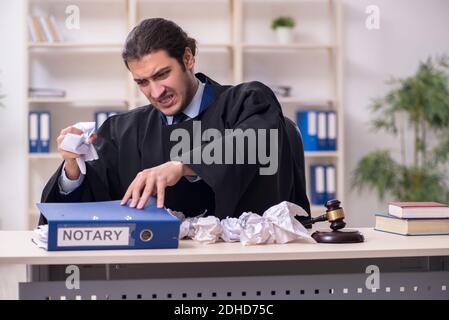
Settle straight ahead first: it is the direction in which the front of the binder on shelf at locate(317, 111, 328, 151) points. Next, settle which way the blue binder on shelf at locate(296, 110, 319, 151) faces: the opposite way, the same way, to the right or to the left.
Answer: the same way

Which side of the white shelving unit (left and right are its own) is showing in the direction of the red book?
front

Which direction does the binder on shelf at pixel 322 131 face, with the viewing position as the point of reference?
facing the viewer

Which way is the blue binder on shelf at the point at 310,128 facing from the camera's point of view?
toward the camera

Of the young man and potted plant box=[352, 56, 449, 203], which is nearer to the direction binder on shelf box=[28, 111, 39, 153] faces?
the young man

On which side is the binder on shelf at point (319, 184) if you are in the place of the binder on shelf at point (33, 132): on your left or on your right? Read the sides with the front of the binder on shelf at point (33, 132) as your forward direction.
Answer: on your left

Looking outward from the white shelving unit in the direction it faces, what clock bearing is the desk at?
The desk is roughly at 12 o'clock from the white shelving unit.

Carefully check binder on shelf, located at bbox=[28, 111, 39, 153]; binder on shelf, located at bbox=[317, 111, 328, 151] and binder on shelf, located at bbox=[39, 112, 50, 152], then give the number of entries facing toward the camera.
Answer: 3

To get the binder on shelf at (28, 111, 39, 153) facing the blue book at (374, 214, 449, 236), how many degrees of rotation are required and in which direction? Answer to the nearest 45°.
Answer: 0° — it already faces it

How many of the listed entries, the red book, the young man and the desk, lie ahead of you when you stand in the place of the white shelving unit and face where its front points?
3

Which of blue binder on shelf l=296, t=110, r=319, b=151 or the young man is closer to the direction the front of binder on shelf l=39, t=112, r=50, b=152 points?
the young man

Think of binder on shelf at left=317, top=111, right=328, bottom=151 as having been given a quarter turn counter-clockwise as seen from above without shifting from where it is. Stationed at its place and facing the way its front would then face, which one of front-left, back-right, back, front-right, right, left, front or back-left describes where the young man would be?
right

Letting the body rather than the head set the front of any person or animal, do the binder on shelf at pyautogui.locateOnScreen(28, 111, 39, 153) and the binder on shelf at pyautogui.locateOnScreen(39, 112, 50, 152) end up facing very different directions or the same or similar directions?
same or similar directions

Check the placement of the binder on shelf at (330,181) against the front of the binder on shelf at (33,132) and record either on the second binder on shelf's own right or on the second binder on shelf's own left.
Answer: on the second binder on shelf's own left

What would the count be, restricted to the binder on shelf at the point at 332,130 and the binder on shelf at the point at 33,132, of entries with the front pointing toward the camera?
2

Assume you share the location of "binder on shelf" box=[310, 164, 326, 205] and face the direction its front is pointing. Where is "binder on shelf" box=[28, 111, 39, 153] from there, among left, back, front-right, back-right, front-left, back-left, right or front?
right

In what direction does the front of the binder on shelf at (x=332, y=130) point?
toward the camera
